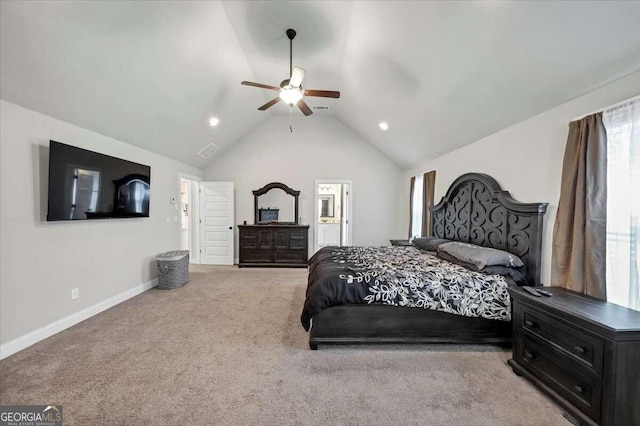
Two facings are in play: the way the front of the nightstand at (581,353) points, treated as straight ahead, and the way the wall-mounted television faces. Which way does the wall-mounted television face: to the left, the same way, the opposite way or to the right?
the opposite way

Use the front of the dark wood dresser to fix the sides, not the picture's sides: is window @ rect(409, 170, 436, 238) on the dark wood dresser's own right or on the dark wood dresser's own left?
on the dark wood dresser's own left

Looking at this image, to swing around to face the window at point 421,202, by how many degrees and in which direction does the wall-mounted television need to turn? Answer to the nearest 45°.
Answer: approximately 45° to its left

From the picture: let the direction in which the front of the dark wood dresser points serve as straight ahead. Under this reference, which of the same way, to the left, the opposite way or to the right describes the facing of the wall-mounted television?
to the left

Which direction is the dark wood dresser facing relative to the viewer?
toward the camera

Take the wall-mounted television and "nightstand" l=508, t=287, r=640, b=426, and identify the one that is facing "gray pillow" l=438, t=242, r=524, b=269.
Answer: the wall-mounted television

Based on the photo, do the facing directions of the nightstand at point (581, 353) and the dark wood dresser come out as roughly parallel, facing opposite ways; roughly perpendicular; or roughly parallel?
roughly perpendicular

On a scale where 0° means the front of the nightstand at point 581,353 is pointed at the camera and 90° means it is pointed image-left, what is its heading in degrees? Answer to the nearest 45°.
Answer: approximately 45°

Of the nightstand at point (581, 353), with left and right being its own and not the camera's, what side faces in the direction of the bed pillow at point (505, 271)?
right

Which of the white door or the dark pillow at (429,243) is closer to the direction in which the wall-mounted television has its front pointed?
the dark pillow

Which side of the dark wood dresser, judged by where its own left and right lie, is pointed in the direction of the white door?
right

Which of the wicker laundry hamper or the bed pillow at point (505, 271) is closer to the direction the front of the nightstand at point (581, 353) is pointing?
the wicker laundry hamper

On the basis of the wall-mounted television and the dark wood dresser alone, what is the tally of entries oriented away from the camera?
0

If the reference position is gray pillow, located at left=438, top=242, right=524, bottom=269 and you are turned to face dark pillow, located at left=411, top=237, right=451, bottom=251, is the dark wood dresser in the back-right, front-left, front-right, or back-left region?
front-left

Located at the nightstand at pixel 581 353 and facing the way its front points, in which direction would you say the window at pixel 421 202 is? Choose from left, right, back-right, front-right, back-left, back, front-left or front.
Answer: right

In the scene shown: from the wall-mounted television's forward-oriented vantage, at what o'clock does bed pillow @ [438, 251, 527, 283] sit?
The bed pillow is roughly at 12 o'clock from the wall-mounted television.

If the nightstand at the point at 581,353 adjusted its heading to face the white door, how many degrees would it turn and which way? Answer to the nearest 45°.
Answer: approximately 45° to its right

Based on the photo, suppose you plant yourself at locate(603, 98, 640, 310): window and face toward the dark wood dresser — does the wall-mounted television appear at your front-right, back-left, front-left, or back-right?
front-left
